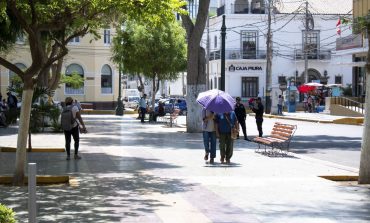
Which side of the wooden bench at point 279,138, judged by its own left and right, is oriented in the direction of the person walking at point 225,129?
front

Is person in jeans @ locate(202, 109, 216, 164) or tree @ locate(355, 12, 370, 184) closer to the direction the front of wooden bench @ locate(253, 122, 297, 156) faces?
the person in jeans

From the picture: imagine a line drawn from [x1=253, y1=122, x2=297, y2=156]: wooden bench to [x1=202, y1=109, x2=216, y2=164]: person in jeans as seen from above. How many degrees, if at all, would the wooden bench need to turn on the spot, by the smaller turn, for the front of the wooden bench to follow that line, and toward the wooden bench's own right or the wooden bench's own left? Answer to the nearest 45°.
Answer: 0° — it already faces them

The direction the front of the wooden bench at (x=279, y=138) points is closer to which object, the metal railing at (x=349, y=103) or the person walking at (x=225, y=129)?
the person walking

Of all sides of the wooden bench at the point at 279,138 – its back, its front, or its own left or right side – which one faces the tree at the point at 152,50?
right

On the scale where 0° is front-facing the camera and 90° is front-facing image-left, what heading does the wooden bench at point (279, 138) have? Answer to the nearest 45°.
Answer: approximately 45°

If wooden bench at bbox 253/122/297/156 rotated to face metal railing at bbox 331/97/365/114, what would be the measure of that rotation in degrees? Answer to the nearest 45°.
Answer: approximately 135° to its right

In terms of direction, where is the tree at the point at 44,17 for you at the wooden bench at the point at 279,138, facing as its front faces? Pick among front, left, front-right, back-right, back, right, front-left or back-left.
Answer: front

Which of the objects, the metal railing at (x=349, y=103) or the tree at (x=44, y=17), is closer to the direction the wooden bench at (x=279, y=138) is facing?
the tree
